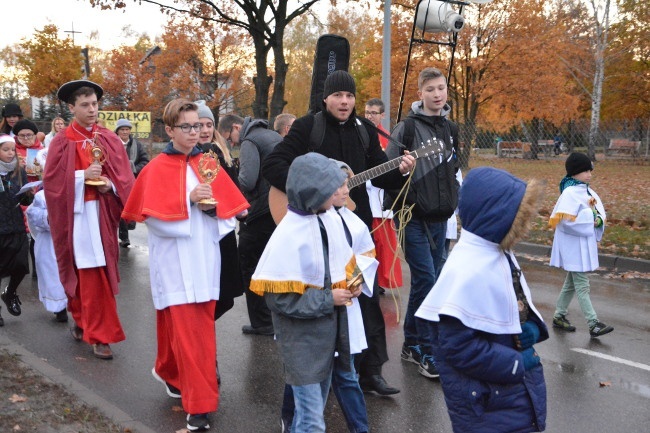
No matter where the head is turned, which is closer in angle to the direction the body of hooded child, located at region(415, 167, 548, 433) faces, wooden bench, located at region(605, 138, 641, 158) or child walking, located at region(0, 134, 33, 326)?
the wooden bench

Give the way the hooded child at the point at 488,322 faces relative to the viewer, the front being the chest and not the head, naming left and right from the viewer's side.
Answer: facing to the right of the viewer

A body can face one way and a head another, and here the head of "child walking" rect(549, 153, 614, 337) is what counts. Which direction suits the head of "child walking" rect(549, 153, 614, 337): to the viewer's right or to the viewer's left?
to the viewer's right

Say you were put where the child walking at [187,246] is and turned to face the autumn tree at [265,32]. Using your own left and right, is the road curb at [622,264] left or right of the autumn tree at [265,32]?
right

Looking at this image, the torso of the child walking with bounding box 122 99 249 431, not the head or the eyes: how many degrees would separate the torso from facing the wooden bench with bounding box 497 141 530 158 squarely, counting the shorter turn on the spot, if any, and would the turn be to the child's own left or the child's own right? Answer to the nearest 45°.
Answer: approximately 90° to the child's own left

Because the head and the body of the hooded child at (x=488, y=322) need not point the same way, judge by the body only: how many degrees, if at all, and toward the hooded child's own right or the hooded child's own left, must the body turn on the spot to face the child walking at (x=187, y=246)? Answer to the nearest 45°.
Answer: approximately 135° to the hooded child's own left
